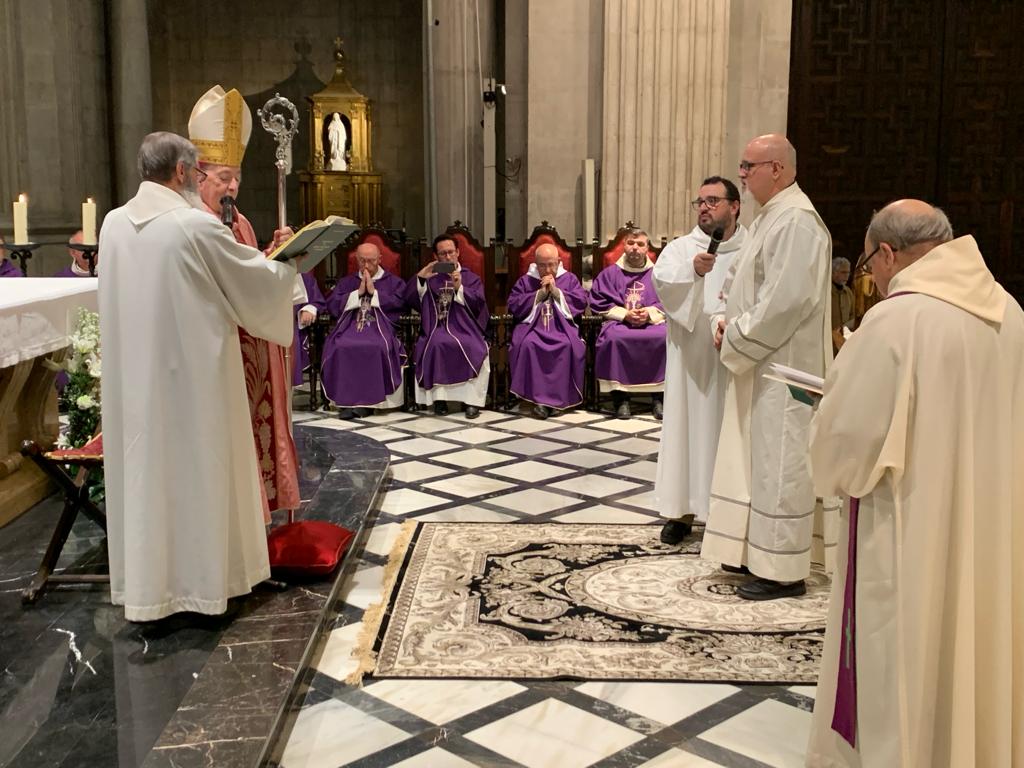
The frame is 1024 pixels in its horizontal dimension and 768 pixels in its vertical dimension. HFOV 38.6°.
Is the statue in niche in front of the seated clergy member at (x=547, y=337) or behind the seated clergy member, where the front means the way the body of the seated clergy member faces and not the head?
behind

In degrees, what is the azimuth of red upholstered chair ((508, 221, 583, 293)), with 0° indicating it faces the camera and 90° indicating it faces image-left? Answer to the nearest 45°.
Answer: approximately 0°

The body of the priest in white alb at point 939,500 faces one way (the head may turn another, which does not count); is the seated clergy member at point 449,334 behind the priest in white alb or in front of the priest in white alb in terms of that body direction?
in front

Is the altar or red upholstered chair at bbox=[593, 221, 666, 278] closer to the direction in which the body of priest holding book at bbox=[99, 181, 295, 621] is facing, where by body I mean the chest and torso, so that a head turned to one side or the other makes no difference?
the red upholstered chair

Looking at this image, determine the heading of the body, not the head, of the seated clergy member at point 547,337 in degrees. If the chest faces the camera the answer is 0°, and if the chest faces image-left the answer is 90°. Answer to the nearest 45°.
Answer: approximately 0°

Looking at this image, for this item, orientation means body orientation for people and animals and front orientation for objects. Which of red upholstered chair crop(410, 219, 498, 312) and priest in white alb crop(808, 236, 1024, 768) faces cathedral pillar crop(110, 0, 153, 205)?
the priest in white alb

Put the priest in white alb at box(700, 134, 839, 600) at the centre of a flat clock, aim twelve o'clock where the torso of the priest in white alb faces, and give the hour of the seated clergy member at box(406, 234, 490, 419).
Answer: The seated clergy member is roughly at 2 o'clock from the priest in white alb.

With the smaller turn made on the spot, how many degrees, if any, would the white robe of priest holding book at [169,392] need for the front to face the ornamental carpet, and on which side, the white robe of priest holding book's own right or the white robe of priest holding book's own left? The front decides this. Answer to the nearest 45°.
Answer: approximately 45° to the white robe of priest holding book's own right

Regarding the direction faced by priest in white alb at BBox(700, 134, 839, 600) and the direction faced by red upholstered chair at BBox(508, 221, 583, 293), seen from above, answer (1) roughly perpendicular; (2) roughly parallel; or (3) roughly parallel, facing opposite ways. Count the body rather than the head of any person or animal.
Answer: roughly perpendicular
